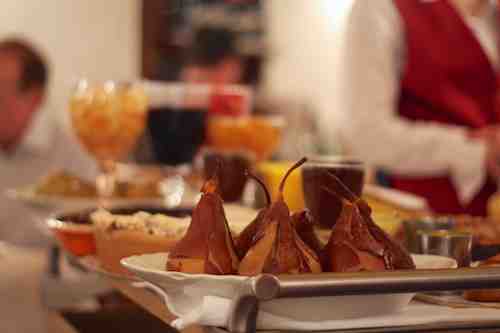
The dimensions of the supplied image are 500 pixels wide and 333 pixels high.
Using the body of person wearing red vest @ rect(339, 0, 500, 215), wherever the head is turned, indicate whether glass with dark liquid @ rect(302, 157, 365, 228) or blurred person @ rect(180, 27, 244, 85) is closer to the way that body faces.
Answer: the glass with dark liquid

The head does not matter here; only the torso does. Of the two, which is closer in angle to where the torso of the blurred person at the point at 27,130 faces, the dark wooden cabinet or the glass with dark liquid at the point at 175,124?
the glass with dark liquid
